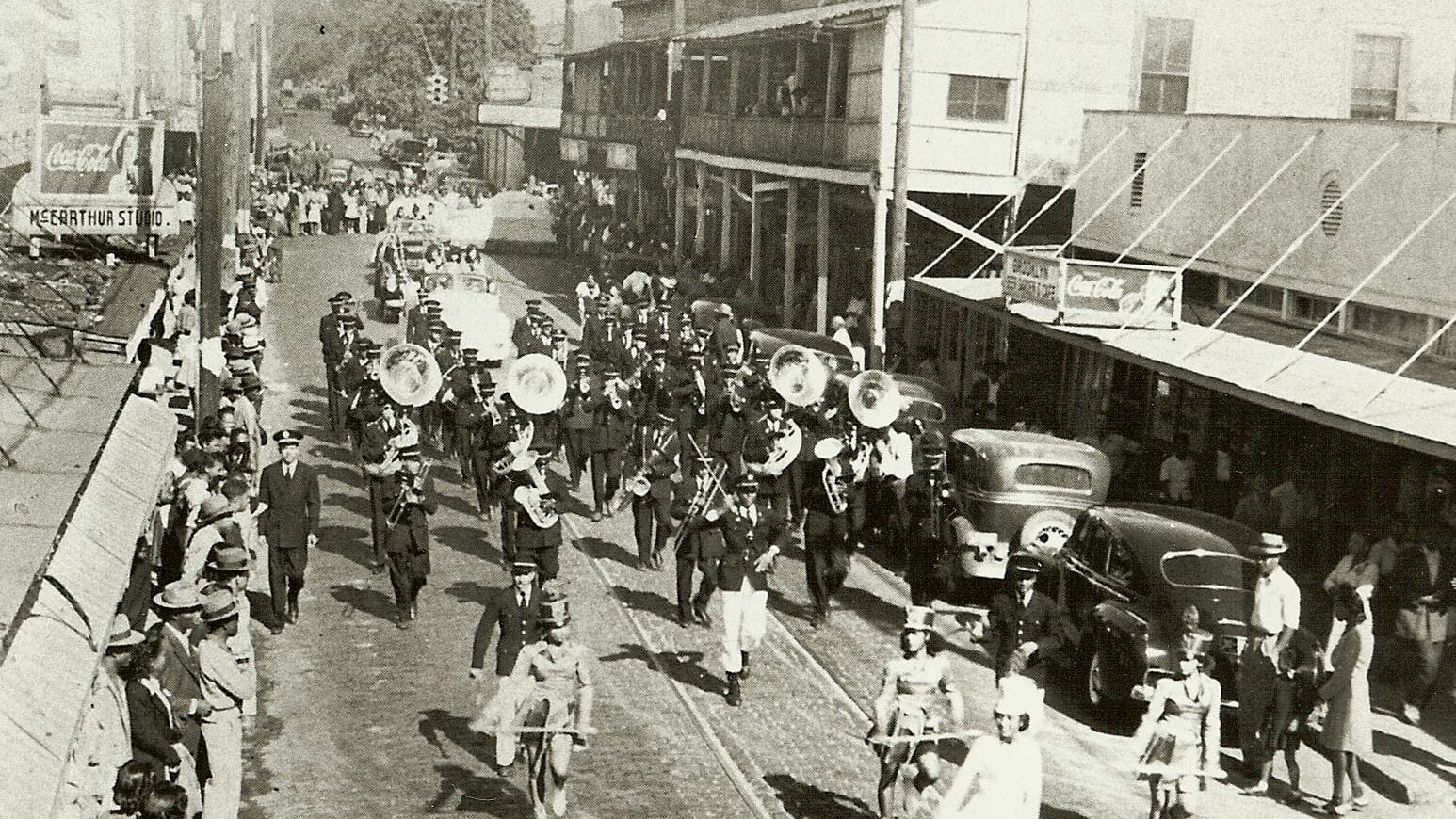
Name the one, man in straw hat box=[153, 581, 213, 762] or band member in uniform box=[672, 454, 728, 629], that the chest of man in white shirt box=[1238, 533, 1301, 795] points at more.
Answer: the man in straw hat

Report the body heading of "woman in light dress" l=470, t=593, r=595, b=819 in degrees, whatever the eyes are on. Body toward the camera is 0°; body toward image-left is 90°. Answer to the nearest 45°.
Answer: approximately 0°

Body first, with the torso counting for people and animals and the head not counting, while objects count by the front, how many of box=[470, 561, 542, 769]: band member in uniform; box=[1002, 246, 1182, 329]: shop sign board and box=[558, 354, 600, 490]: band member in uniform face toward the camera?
3

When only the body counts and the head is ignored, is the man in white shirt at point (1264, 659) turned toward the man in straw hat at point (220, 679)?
yes

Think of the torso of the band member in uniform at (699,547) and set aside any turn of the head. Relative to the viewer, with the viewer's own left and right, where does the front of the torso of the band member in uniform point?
facing the viewer

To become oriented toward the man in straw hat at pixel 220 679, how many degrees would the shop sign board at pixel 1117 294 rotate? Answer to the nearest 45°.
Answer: approximately 45° to its right

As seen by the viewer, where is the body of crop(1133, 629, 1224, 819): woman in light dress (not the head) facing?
toward the camera

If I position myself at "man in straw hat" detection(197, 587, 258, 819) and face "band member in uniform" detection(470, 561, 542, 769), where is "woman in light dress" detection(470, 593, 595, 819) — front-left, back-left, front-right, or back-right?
front-right

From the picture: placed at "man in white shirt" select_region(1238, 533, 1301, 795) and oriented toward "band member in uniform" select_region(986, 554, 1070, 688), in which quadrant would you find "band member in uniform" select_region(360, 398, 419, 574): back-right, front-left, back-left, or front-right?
front-right

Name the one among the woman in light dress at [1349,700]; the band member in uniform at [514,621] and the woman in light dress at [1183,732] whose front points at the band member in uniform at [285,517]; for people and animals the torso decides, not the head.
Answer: the woman in light dress at [1349,700]

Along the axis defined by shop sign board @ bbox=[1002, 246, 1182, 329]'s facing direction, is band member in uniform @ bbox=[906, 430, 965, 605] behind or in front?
in front

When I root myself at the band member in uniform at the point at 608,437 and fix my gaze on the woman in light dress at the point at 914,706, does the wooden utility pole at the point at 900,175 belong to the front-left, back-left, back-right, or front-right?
back-left
